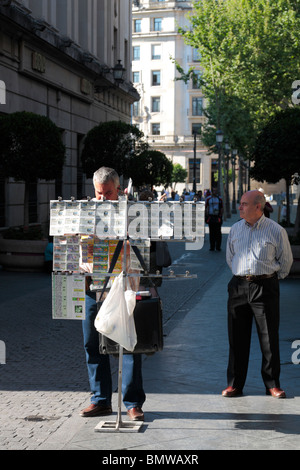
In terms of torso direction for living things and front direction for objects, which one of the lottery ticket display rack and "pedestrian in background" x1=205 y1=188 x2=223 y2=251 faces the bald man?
the pedestrian in background

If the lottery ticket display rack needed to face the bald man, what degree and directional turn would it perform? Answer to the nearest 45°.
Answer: approximately 135° to its left

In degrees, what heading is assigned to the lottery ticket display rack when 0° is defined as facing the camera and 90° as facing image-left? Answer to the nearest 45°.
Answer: approximately 0°

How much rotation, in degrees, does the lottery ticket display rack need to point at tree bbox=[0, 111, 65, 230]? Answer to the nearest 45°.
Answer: approximately 180°

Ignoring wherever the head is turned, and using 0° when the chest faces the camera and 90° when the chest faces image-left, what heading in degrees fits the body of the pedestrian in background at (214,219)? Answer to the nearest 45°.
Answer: approximately 0°

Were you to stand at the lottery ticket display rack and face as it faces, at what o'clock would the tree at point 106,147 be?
The tree is roughly at 6 o'clock from the lottery ticket display rack.

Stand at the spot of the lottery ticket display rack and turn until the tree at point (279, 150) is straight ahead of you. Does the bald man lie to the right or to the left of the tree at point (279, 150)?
right

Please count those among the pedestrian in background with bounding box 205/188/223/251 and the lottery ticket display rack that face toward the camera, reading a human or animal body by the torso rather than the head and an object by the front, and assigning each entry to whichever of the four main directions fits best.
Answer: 2

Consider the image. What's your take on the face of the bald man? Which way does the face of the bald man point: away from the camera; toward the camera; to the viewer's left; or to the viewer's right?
to the viewer's left
